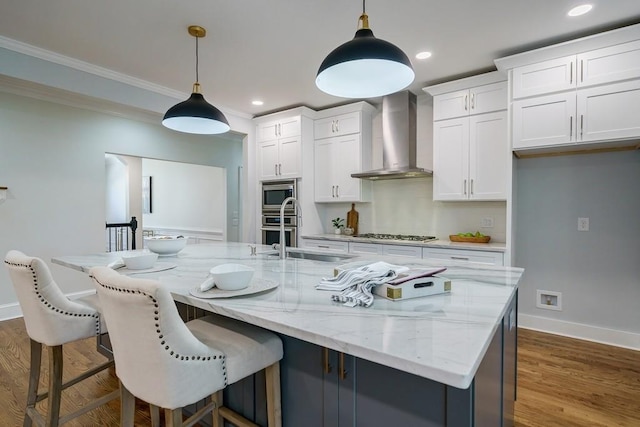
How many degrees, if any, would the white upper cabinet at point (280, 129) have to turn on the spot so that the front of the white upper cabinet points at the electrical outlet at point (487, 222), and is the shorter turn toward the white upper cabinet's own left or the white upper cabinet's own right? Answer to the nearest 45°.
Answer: approximately 90° to the white upper cabinet's own left

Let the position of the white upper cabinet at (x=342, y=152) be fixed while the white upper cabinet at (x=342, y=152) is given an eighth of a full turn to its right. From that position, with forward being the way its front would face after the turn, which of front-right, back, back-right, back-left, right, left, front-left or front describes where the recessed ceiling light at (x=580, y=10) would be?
back-left

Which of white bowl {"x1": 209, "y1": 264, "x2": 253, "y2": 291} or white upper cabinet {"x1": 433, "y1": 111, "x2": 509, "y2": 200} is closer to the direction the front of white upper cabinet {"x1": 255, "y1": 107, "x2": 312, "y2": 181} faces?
the white bowl

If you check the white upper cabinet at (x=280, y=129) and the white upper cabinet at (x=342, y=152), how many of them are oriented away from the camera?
0

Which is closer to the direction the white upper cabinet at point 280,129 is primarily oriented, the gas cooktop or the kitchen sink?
the kitchen sink

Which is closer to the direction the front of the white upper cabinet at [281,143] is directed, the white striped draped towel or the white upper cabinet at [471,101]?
the white striped draped towel

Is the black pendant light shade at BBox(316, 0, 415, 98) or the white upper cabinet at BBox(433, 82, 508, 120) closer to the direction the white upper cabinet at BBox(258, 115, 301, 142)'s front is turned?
the black pendant light shade

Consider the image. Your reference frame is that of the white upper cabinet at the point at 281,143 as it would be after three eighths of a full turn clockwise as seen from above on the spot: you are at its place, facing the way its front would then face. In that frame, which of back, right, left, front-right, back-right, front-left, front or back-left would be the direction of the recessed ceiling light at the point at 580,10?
back-right

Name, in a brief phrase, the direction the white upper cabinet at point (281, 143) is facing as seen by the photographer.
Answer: facing the viewer and to the left of the viewer

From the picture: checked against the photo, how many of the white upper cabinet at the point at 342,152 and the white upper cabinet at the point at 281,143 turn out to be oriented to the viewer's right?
0

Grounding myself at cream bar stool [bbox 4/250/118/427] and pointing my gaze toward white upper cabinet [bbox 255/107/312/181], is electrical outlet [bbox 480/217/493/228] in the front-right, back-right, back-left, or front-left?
front-right

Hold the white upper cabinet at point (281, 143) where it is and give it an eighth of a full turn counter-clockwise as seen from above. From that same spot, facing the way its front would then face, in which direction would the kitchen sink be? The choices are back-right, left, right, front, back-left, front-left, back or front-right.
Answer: front

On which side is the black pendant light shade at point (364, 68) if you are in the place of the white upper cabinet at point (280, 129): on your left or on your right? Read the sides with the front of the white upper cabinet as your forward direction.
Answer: on your left

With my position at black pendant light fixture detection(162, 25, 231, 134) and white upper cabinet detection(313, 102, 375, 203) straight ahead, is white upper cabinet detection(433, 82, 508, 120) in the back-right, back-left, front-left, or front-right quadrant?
front-right
